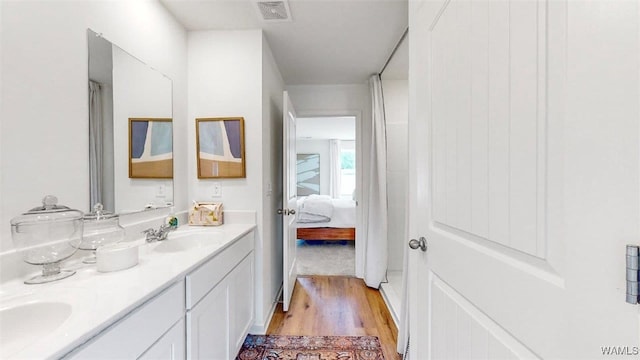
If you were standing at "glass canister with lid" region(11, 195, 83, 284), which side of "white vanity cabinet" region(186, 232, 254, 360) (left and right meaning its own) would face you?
right

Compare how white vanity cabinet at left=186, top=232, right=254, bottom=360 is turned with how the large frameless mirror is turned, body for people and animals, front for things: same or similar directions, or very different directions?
same or similar directions

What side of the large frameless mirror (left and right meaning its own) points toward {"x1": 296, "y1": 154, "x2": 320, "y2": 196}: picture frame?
left

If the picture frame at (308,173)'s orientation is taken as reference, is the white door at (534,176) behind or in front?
in front

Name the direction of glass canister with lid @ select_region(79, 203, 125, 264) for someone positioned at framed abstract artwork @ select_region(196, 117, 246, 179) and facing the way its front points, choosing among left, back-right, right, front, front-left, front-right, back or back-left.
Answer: front-right

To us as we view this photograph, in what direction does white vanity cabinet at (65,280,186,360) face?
facing the viewer and to the right of the viewer

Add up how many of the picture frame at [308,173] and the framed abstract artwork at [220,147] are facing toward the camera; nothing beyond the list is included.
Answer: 2

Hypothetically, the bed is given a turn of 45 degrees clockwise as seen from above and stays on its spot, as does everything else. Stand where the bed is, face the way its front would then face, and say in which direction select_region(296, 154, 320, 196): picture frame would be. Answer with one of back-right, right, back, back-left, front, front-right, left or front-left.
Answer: back-right

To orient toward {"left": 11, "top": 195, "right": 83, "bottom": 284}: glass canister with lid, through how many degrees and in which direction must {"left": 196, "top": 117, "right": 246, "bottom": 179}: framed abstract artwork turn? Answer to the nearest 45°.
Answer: approximately 45° to its right

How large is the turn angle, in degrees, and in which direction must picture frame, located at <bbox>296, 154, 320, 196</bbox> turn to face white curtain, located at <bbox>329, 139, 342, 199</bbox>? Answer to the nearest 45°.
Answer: approximately 90° to its left

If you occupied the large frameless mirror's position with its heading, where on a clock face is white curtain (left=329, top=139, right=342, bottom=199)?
The white curtain is roughly at 9 o'clock from the large frameless mirror.
